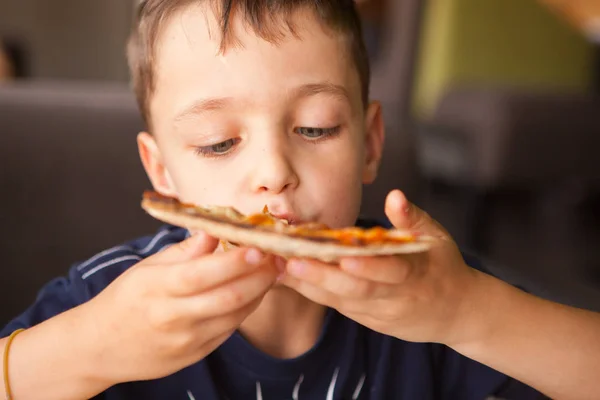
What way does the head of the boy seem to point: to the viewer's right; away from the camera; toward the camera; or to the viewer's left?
toward the camera

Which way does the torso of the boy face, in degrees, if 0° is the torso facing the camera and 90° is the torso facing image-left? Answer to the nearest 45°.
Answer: approximately 0°
